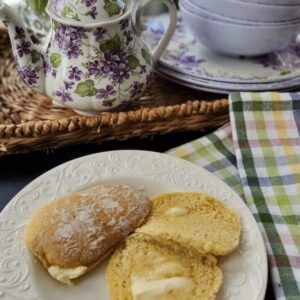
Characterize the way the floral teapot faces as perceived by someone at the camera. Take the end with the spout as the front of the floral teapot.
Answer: facing to the left of the viewer
